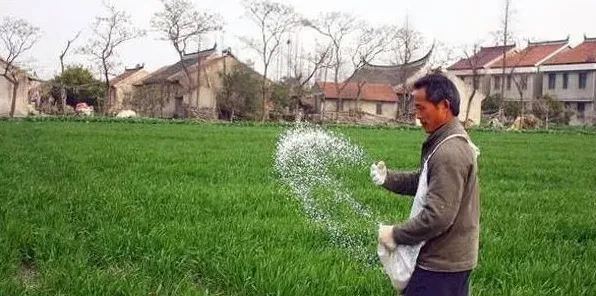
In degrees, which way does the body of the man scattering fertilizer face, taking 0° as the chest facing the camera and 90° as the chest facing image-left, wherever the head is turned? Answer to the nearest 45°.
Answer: approximately 90°

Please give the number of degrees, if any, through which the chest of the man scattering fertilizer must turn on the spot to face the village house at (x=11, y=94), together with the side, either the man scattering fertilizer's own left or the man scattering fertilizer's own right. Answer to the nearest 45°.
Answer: approximately 45° to the man scattering fertilizer's own right

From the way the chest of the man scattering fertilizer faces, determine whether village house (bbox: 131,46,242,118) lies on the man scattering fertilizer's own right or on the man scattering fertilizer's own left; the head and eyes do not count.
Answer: on the man scattering fertilizer's own right
